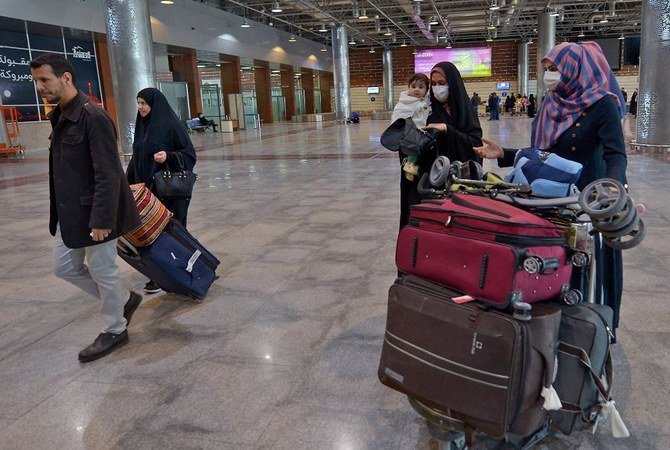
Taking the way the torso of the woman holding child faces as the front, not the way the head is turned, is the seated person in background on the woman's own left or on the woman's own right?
on the woman's own right

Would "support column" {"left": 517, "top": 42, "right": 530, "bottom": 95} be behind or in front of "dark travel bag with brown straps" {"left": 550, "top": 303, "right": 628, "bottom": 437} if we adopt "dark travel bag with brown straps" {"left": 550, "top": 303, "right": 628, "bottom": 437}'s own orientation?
behind

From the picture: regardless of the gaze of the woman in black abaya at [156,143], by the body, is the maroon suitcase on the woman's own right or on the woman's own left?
on the woman's own left

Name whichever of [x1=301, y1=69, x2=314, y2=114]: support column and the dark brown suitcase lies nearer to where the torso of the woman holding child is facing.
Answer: the dark brown suitcase

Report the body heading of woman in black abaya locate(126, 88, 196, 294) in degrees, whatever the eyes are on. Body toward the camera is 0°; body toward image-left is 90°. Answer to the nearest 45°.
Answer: approximately 45°

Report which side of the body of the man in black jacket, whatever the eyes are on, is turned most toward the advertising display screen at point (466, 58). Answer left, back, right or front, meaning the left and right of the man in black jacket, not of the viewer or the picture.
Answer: back

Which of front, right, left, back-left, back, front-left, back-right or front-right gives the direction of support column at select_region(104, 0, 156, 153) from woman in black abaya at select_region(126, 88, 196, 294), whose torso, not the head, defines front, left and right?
back-right

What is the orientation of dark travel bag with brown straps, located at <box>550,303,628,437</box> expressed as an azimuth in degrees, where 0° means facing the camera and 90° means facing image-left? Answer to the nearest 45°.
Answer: approximately 315°

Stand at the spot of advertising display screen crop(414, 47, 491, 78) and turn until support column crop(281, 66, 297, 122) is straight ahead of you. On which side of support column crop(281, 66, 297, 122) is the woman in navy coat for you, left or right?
left

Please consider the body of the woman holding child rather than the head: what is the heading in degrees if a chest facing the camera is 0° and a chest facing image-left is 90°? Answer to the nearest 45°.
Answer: approximately 45°

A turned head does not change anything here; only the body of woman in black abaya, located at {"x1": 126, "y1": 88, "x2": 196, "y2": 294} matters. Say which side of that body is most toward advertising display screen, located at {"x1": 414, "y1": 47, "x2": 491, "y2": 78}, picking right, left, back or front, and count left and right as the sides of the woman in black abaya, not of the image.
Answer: back
